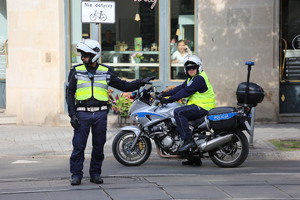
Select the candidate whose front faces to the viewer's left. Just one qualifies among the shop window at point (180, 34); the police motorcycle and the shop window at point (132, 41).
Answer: the police motorcycle

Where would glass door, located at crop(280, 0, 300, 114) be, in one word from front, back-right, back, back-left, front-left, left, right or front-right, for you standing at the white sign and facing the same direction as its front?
back-left

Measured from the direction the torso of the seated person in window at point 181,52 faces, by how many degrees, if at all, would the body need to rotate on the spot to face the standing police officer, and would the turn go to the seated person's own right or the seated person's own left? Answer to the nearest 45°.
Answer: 0° — they already face them

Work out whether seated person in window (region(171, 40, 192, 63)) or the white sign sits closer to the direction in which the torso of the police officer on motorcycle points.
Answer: the white sign

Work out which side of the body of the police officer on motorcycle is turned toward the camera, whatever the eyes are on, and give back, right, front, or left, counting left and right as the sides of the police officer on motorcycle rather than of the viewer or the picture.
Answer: left

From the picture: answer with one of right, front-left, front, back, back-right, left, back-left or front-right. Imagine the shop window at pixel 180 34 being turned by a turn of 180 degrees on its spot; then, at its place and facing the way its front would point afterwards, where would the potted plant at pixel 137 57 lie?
left

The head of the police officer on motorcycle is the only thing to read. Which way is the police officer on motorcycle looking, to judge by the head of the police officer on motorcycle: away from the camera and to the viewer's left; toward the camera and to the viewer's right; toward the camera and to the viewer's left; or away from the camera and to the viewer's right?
toward the camera and to the viewer's left

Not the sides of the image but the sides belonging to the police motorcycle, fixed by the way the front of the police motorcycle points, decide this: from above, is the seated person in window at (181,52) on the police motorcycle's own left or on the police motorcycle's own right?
on the police motorcycle's own right

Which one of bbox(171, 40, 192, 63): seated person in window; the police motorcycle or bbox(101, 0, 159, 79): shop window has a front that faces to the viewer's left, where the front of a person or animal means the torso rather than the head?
the police motorcycle

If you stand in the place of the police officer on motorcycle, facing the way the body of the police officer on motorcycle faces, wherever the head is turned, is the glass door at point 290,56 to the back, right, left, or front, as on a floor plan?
right
